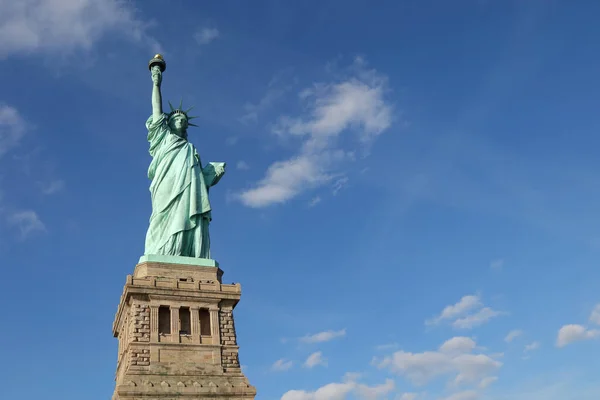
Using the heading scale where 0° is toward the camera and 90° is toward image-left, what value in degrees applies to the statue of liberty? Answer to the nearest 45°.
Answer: approximately 315°
